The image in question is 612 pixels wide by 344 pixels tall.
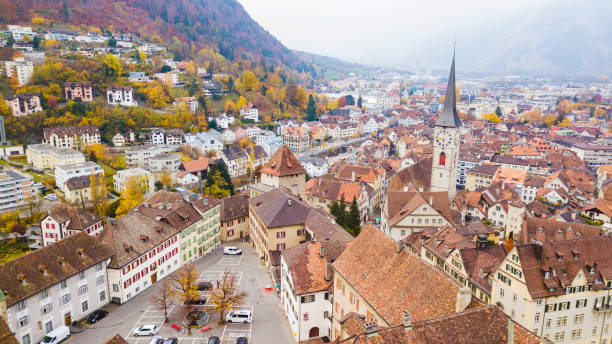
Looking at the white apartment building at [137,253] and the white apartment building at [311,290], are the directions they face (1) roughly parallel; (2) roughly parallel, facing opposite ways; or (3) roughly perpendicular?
roughly perpendicular

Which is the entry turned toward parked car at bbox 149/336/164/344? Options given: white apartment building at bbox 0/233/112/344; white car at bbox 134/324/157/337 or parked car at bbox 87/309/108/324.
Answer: the white apartment building

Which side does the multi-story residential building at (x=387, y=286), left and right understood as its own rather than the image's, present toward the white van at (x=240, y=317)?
front

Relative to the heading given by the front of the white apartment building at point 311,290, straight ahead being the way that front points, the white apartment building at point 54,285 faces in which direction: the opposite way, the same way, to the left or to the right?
to the left

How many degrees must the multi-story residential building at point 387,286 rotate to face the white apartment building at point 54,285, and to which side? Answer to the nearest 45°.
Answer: approximately 45° to its right

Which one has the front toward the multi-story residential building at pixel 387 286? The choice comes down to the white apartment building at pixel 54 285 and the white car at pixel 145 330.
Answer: the white apartment building

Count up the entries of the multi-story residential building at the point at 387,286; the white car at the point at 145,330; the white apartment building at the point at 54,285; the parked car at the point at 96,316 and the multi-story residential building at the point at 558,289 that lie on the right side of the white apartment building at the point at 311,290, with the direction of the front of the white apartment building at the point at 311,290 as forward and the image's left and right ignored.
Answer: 3

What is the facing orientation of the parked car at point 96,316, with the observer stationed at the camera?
facing away from the viewer and to the right of the viewer
